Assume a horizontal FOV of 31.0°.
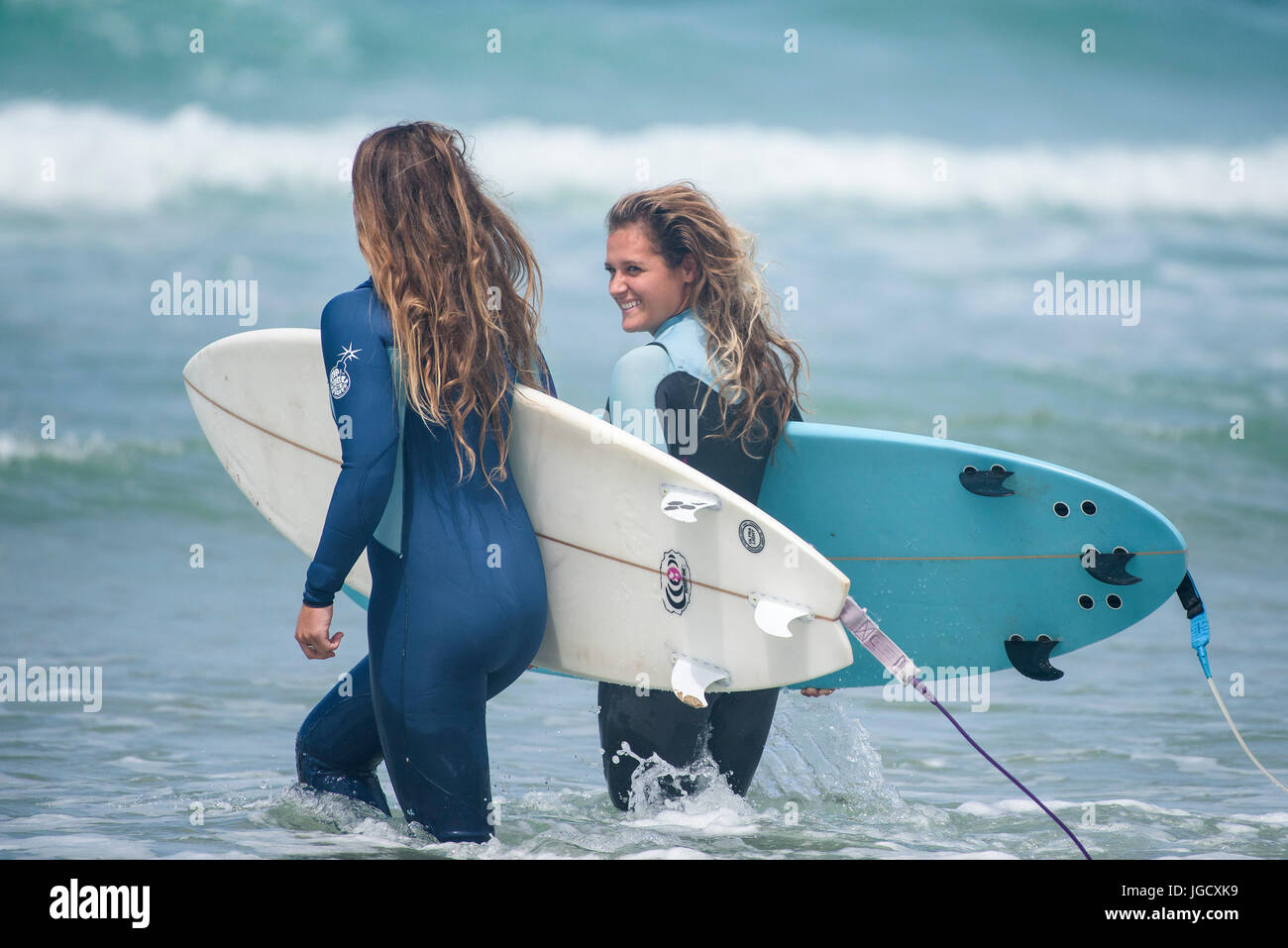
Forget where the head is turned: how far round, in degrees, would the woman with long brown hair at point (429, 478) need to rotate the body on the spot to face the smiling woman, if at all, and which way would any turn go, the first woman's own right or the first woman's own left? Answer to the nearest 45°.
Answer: approximately 90° to the first woman's own right

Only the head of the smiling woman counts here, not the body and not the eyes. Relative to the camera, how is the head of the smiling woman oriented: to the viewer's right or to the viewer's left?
to the viewer's left

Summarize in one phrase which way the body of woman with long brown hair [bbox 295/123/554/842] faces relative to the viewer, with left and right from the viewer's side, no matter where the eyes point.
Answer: facing away from the viewer and to the left of the viewer
